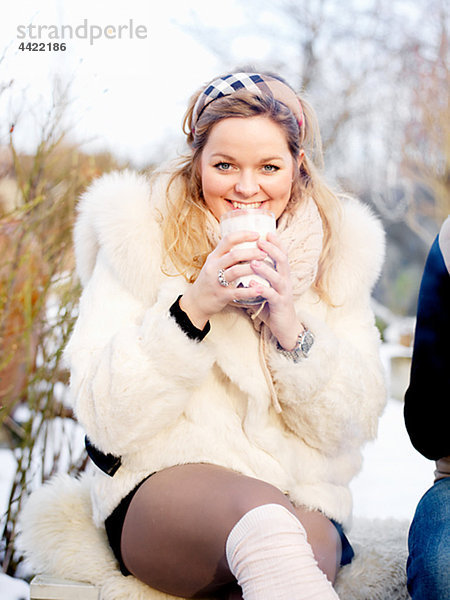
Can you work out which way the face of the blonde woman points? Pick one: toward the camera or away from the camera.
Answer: toward the camera

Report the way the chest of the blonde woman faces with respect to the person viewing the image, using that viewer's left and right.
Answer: facing the viewer
